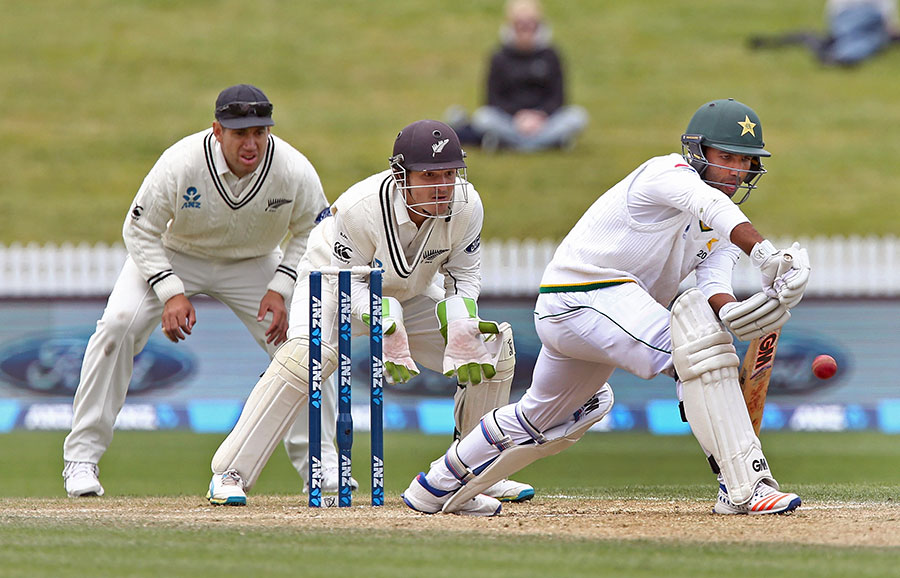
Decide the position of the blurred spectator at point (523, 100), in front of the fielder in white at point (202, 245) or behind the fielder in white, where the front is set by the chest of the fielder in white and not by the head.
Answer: behind

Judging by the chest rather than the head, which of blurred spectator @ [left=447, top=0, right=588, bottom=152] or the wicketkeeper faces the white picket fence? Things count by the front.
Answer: the blurred spectator

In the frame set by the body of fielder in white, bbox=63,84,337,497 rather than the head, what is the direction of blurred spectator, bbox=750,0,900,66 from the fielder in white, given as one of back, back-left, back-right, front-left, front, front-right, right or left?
back-left

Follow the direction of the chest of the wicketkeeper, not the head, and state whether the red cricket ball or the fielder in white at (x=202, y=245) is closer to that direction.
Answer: the red cricket ball

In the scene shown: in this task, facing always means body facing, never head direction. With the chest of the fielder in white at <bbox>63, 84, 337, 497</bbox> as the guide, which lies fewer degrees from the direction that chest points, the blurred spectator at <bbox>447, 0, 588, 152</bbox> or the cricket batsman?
the cricket batsman

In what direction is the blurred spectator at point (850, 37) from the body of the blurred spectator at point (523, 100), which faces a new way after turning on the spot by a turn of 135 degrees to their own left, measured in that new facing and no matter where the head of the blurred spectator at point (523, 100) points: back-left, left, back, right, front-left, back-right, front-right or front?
front

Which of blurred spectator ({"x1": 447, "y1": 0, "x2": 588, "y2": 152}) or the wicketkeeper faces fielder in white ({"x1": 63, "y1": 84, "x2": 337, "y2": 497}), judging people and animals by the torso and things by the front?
the blurred spectator

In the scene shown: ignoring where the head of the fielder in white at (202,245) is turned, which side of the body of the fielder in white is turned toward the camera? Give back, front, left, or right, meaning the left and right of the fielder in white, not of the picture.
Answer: front

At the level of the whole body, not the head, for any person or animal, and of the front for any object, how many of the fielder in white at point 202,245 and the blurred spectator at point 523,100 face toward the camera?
2

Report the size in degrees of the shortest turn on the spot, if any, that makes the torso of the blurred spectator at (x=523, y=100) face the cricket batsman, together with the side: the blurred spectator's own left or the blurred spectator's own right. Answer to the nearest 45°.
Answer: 0° — they already face them

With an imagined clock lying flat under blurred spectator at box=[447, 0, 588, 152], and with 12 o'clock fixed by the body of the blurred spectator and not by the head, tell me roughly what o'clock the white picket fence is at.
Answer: The white picket fence is roughly at 12 o'clock from the blurred spectator.

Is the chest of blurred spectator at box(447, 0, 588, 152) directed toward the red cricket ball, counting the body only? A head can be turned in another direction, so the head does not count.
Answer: yes

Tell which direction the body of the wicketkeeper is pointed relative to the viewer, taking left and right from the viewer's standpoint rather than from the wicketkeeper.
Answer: facing the viewer and to the right of the viewer
